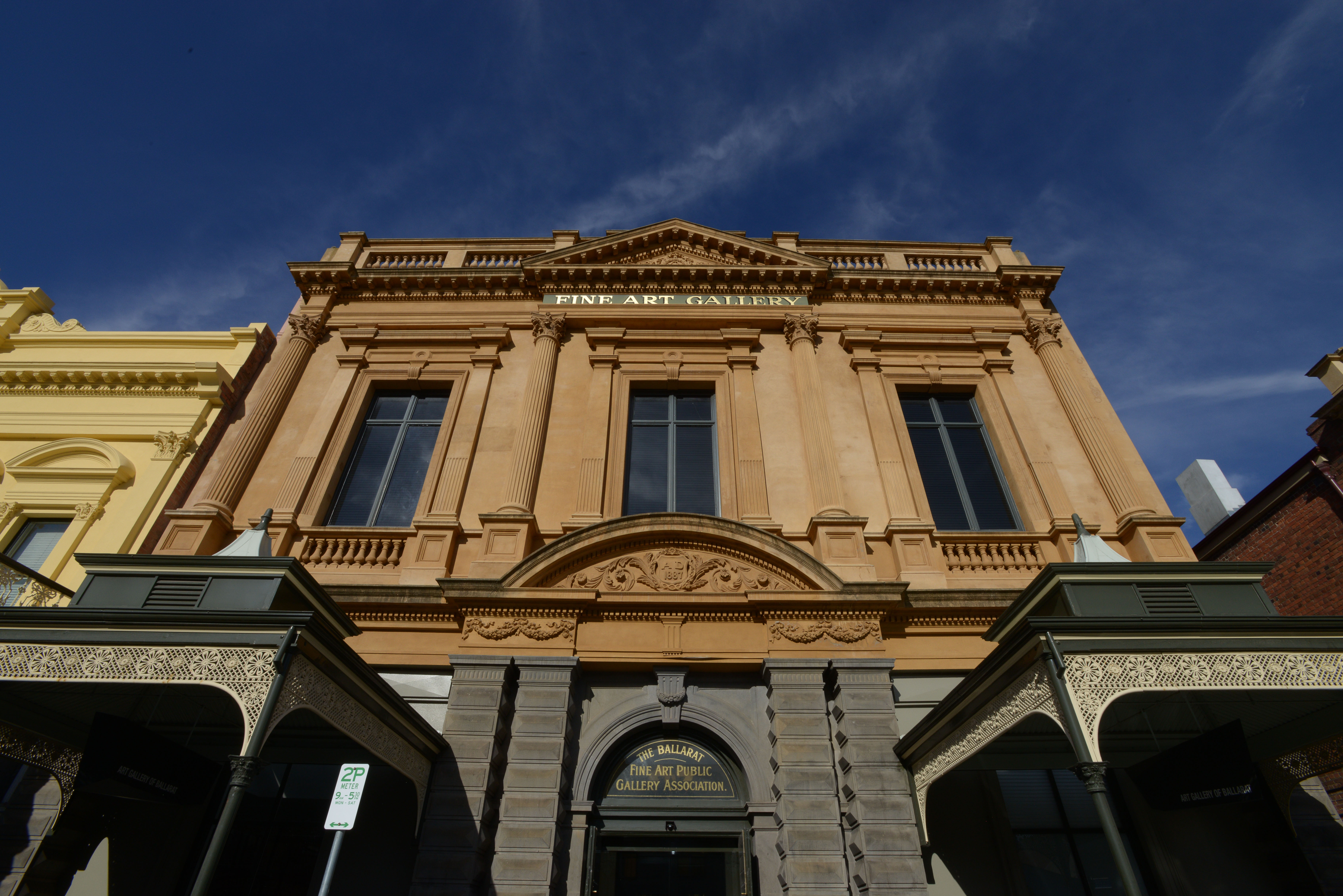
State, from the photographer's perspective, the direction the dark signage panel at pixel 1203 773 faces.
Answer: facing the viewer and to the left of the viewer

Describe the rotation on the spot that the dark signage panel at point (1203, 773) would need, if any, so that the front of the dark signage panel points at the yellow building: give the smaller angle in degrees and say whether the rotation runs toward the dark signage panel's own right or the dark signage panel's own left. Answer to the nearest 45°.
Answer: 0° — it already faces it

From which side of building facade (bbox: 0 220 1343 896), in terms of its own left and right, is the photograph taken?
front

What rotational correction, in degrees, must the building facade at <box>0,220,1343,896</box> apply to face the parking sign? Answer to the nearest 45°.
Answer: approximately 45° to its right

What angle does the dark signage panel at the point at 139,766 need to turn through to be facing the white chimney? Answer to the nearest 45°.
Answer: approximately 45° to its left

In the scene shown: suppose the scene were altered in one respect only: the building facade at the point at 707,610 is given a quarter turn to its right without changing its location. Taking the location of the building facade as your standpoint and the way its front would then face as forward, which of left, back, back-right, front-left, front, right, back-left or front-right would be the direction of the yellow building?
front

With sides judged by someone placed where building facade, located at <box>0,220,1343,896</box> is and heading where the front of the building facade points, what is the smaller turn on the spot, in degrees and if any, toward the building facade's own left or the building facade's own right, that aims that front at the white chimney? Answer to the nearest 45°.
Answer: approximately 135° to the building facade's own left

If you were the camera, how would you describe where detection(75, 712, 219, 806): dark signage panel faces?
facing the viewer and to the right of the viewer

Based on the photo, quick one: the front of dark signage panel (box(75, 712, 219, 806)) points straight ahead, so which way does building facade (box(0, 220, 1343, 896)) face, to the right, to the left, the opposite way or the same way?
to the right
